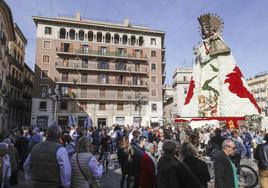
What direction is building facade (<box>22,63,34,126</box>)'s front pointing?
to the viewer's right

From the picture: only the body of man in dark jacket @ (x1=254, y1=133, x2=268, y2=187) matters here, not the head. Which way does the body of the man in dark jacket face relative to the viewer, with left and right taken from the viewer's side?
facing away from the viewer

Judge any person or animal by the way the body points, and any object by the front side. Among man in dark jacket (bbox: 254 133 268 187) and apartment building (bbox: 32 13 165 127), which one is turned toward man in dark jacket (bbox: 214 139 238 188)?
the apartment building

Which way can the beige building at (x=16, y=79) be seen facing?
to the viewer's right

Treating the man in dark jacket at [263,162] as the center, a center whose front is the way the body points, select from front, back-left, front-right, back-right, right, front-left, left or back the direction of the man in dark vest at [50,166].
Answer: back-left

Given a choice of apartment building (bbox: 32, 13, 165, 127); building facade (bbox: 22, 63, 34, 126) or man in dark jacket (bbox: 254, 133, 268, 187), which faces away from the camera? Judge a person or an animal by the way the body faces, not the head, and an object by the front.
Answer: the man in dark jacket

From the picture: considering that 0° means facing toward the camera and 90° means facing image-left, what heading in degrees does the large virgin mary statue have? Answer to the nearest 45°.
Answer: approximately 45°

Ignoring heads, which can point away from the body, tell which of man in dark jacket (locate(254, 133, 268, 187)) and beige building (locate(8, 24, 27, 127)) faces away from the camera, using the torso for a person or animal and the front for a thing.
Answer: the man in dark jacket
